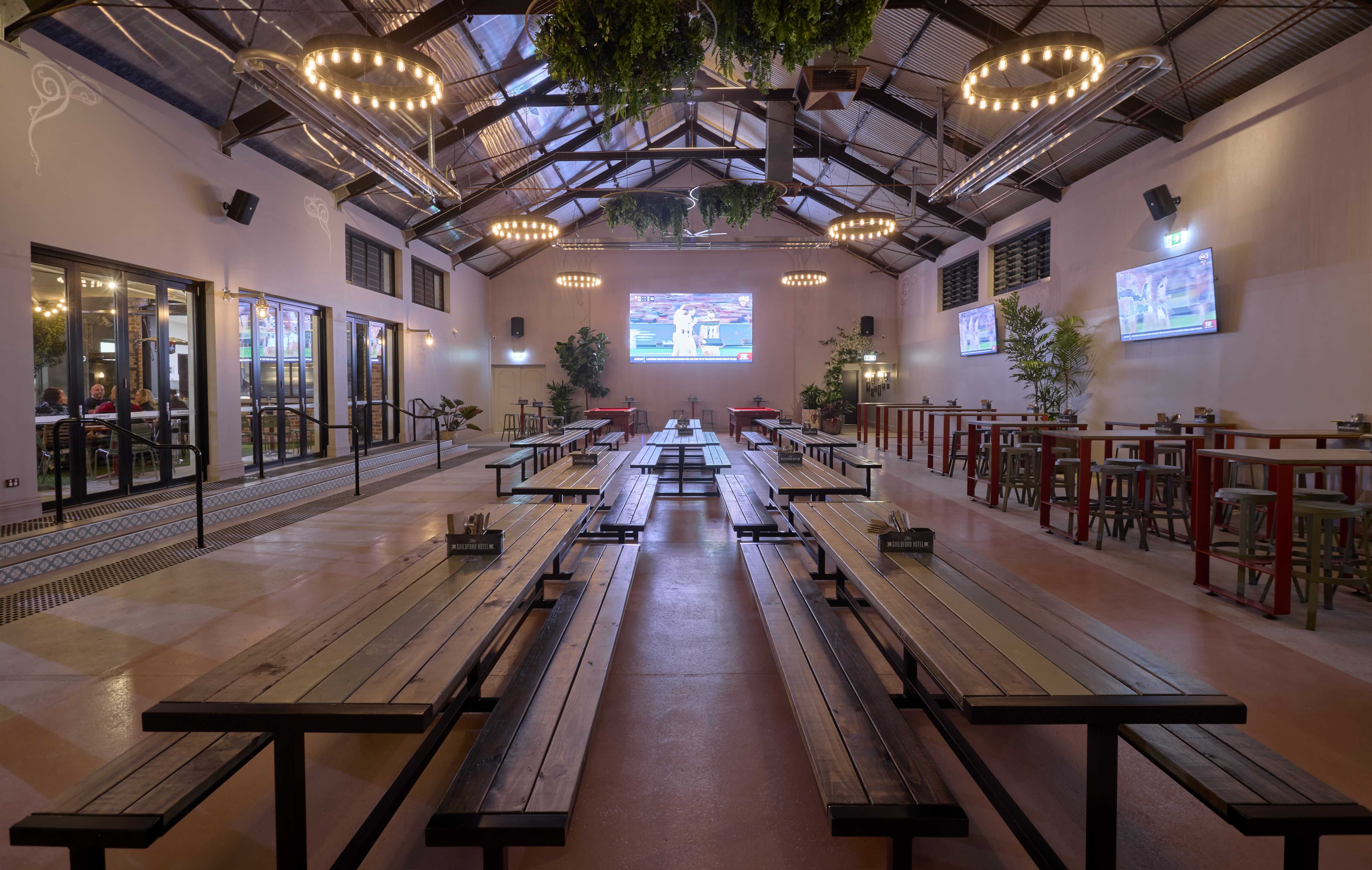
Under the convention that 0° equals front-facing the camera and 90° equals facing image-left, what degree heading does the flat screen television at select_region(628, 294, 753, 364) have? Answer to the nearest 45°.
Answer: approximately 0°

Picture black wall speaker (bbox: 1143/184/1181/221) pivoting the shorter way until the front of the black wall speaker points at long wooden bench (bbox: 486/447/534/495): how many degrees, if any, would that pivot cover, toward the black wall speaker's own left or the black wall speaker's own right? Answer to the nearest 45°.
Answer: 0° — it already faces it

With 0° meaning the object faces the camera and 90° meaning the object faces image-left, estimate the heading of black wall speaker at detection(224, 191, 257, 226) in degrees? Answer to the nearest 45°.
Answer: approximately 315°

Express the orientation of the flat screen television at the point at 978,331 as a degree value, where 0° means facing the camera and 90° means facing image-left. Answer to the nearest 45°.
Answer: approximately 45°

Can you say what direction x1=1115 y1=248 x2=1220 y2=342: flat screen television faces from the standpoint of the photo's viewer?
facing the viewer and to the left of the viewer

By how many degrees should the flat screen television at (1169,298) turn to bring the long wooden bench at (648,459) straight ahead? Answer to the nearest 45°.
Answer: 0° — it already faces it

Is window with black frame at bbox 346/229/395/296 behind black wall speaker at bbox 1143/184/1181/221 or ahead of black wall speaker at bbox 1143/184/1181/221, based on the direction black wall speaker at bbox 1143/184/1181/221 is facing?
ahead

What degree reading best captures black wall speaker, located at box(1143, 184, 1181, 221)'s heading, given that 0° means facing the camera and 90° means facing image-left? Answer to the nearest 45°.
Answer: approximately 45°

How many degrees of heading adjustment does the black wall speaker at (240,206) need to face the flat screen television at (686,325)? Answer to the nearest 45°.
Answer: approximately 90° to its left

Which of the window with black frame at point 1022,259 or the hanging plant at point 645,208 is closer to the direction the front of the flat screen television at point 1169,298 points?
the hanging plant

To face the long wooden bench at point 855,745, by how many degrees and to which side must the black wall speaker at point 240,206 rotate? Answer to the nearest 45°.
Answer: approximately 45° to its right

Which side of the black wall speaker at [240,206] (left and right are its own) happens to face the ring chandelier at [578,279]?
left

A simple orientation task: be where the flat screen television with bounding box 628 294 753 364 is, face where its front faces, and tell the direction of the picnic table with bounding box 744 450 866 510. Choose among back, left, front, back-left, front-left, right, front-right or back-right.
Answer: front

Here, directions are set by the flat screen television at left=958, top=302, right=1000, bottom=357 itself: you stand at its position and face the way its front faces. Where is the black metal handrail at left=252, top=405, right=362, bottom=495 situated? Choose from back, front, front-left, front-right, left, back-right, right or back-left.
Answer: front

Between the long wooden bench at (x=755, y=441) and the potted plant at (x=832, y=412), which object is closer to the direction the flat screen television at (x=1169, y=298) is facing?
the long wooden bench

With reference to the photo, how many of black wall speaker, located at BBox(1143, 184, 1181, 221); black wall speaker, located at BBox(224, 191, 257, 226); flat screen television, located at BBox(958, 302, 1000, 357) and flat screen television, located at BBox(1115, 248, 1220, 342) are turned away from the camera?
0

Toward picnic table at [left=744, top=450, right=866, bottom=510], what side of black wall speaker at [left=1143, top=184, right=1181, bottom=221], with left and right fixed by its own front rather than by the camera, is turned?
front

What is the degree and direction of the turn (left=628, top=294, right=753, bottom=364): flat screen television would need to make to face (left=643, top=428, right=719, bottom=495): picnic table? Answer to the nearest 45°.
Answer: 0° — it already faces it
